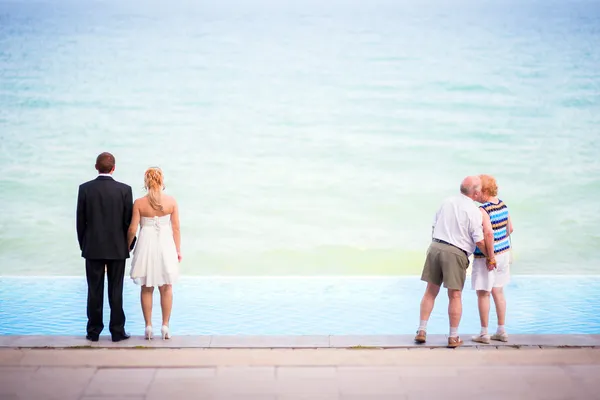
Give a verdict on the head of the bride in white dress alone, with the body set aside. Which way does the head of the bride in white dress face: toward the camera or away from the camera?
away from the camera

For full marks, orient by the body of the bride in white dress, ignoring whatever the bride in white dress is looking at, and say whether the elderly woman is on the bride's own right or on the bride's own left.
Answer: on the bride's own right

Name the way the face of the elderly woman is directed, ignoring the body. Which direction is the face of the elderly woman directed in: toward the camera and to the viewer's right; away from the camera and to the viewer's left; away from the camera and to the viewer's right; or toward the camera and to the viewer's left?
away from the camera and to the viewer's left

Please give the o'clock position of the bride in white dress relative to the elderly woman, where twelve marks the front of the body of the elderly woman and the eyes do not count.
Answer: The bride in white dress is roughly at 10 o'clock from the elderly woman.

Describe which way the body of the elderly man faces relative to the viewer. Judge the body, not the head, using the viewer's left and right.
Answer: facing away from the viewer and to the right of the viewer

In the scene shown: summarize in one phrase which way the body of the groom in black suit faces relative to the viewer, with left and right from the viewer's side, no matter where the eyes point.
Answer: facing away from the viewer

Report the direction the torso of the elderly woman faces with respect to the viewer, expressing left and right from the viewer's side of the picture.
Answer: facing away from the viewer and to the left of the viewer

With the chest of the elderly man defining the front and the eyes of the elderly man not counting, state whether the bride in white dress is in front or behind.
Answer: behind

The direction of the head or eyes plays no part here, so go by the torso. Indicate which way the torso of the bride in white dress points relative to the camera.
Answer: away from the camera
